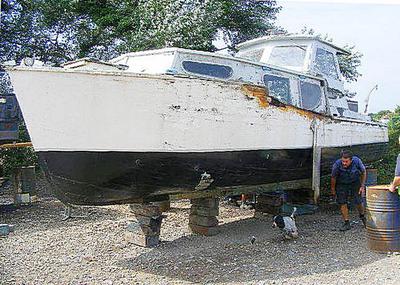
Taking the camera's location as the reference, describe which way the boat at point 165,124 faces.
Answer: facing the viewer and to the left of the viewer

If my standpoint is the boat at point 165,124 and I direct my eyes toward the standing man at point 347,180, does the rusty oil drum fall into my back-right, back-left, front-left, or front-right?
front-right

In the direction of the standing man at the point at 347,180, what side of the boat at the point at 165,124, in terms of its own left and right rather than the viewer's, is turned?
back
